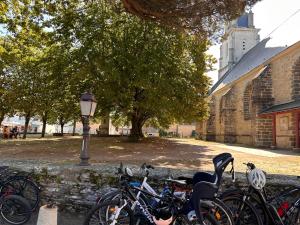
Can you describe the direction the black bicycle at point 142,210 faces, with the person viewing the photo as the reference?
facing to the left of the viewer

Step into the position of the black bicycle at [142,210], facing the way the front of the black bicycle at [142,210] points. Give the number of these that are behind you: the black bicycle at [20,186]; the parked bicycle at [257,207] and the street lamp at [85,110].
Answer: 1

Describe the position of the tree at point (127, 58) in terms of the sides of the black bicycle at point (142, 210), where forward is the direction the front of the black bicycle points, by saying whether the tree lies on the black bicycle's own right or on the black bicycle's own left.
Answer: on the black bicycle's own right

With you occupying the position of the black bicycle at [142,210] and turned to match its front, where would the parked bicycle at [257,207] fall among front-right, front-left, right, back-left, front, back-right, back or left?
back

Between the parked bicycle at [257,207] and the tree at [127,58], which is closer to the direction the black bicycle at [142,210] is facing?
the tree

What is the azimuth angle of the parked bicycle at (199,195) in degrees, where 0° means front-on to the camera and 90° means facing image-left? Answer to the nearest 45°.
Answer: approximately 90°

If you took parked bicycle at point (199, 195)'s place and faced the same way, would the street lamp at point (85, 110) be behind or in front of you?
in front
